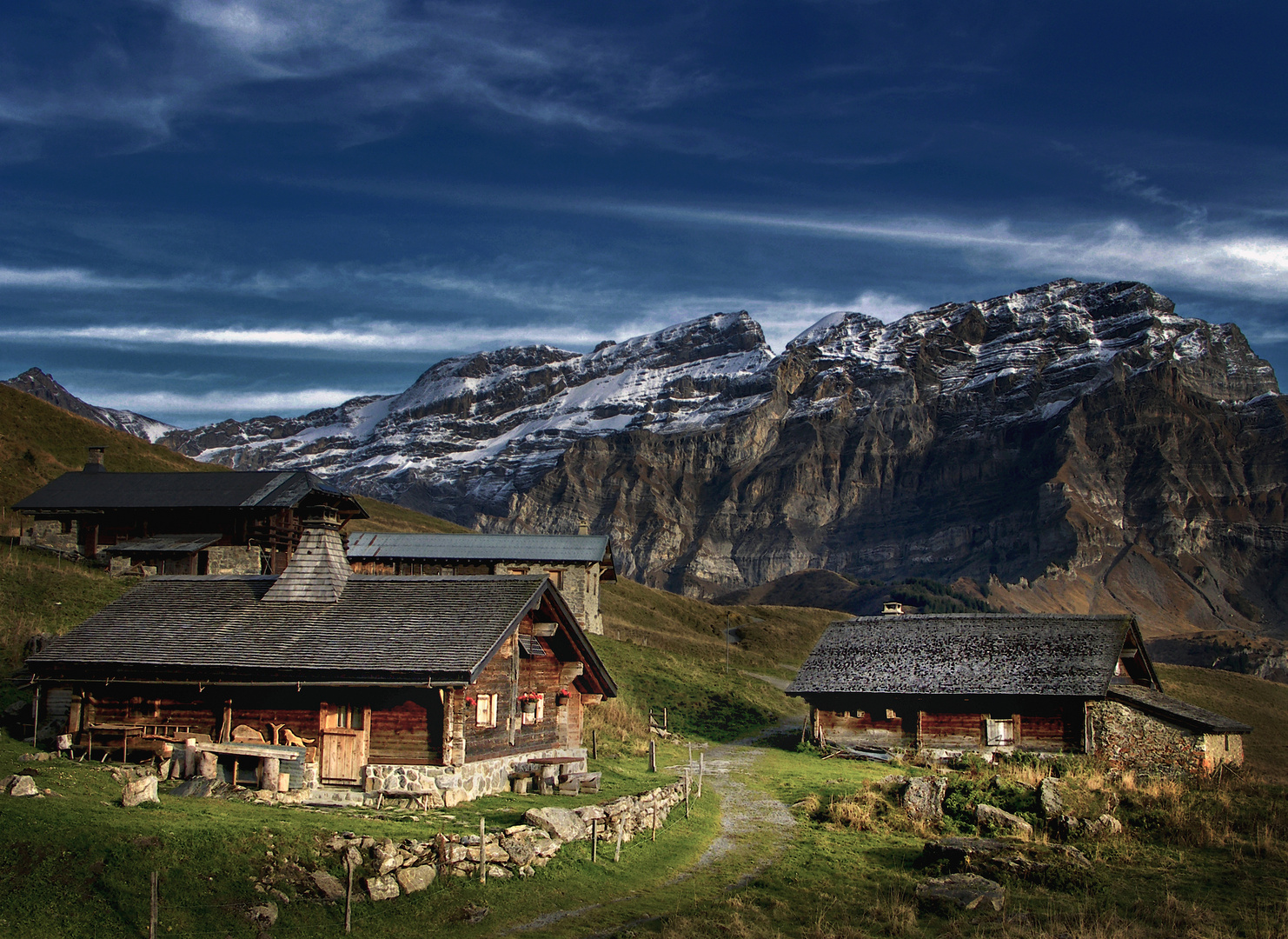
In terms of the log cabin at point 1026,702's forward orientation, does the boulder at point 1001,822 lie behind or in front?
in front

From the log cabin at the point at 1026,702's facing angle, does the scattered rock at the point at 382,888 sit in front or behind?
in front

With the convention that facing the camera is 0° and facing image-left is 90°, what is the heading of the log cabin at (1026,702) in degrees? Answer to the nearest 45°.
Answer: approximately 0°

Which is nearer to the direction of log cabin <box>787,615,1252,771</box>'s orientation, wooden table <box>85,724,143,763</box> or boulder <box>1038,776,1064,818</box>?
the boulder

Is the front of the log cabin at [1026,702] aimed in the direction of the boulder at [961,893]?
yes

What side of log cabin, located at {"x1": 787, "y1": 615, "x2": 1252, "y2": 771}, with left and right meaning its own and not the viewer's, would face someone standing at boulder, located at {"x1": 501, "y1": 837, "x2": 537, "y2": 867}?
front

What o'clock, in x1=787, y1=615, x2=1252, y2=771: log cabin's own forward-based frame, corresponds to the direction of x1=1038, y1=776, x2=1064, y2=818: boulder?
The boulder is roughly at 12 o'clock from the log cabin.

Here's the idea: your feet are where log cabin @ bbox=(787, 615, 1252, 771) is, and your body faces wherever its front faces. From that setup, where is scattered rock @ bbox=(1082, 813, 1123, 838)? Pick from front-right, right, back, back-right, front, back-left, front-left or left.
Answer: front

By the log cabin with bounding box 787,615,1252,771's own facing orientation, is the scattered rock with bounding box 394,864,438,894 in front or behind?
in front

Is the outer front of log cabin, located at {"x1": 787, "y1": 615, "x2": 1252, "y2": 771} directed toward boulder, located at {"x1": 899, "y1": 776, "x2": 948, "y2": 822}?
yes
